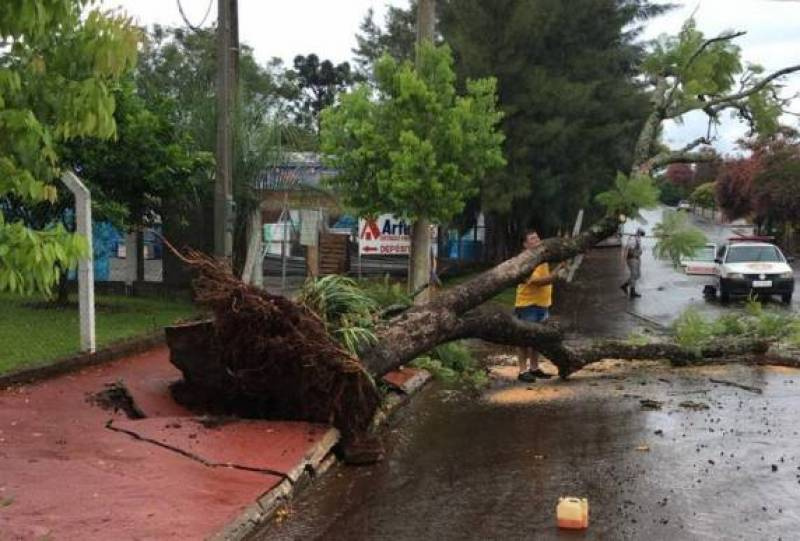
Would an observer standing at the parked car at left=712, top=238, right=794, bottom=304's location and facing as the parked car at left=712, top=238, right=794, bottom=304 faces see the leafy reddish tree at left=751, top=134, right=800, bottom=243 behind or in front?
behind

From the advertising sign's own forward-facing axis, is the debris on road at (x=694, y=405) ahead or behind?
ahead

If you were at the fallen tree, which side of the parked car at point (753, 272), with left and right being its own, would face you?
front

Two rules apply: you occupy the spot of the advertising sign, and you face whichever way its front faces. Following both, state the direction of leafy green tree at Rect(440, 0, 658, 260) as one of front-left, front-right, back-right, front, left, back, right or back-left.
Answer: back-left

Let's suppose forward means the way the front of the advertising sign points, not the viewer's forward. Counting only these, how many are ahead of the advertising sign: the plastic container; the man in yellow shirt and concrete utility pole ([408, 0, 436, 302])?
3

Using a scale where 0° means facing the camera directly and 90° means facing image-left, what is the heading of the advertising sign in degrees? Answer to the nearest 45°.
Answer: approximately 0°

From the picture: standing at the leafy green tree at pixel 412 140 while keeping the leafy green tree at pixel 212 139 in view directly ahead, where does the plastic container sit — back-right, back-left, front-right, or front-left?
back-left

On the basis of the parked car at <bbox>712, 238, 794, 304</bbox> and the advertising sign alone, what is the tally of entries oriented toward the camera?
2

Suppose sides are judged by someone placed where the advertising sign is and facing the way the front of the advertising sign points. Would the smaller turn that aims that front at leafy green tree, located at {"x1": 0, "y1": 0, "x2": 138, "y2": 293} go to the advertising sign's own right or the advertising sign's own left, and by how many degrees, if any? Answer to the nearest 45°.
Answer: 0° — it already faces it

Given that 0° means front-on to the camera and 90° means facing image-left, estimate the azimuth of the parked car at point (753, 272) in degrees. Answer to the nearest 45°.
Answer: approximately 0°

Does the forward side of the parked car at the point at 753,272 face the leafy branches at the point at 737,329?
yes

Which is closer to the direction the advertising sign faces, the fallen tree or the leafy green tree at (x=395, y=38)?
the fallen tree

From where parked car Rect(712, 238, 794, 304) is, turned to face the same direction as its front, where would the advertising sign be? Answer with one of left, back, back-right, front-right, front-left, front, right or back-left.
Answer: front-right
